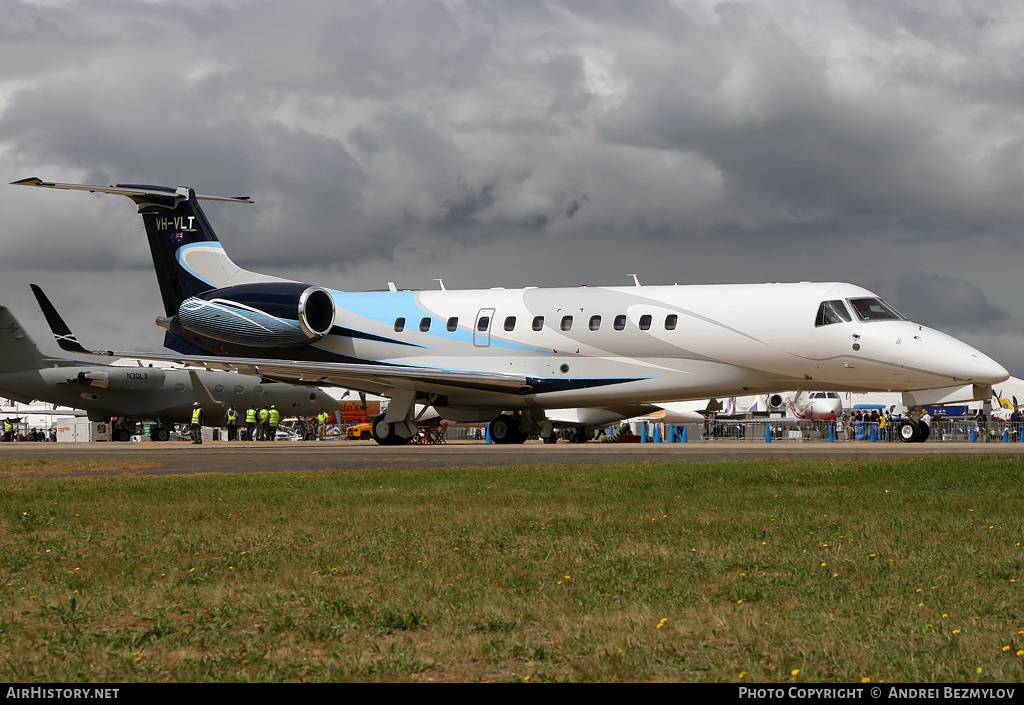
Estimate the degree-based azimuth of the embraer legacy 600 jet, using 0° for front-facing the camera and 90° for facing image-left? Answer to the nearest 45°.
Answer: approximately 315°
